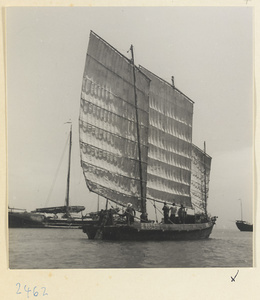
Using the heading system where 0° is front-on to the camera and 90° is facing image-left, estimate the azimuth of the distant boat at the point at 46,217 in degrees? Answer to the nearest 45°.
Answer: approximately 270°
